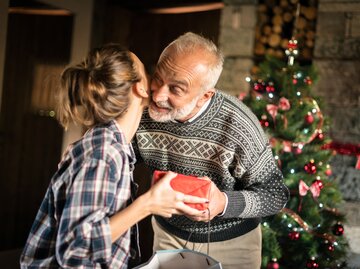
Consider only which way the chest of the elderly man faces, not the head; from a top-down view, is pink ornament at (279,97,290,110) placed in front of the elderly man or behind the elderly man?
behind

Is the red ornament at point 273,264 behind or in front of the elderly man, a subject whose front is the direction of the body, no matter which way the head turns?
behind

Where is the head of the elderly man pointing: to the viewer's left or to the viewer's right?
to the viewer's left

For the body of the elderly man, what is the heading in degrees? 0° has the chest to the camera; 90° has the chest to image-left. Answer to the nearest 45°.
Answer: approximately 45°

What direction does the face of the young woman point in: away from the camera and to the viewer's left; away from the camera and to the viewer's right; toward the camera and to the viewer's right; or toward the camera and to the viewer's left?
away from the camera and to the viewer's right

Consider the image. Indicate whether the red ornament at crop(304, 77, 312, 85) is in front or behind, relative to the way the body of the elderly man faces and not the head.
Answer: behind
